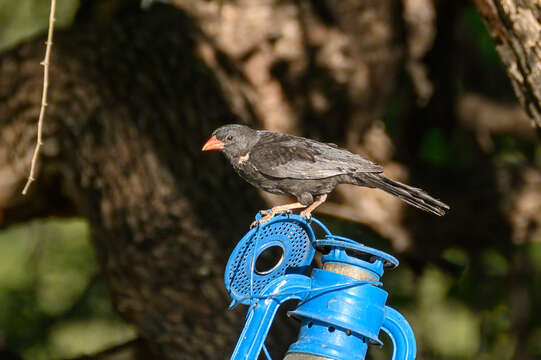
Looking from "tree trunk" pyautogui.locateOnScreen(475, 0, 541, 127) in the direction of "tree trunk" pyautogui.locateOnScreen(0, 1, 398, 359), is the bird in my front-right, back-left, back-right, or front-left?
front-left

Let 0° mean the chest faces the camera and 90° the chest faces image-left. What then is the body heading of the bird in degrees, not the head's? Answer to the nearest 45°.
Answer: approximately 90°

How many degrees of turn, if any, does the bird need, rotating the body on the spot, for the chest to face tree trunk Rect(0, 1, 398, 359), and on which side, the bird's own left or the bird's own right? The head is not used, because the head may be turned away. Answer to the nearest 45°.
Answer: approximately 45° to the bird's own right
